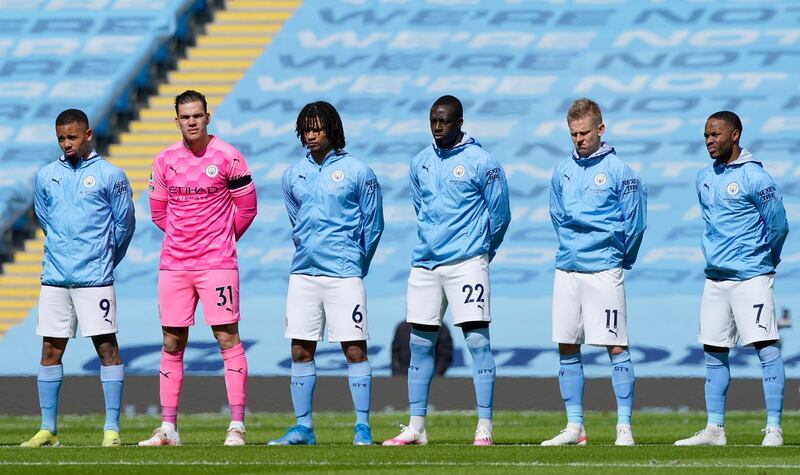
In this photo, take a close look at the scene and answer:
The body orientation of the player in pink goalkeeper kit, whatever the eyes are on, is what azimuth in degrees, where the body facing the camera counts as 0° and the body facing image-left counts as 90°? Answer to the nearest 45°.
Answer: approximately 0°
